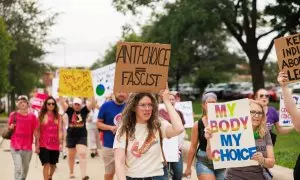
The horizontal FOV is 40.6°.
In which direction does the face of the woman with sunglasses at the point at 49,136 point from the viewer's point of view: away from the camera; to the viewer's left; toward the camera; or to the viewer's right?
toward the camera

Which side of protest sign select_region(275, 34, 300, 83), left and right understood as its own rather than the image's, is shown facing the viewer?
front

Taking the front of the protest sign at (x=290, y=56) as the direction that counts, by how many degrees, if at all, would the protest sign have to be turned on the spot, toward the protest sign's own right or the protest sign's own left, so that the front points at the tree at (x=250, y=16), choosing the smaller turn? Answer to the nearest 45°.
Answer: approximately 180°

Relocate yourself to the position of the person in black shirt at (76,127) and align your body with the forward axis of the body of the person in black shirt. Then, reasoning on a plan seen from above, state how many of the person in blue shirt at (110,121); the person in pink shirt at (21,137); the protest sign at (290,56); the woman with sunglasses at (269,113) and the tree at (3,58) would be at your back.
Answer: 1

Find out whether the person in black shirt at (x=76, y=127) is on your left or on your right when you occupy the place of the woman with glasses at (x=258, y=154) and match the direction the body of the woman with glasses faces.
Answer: on your right

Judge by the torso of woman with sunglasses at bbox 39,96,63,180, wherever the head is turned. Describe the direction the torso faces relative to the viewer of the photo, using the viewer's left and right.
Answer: facing the viewer

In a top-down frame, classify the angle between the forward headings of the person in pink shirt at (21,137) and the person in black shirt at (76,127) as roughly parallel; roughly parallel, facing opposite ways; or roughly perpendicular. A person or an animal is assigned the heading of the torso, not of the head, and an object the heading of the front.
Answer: roughly parallel

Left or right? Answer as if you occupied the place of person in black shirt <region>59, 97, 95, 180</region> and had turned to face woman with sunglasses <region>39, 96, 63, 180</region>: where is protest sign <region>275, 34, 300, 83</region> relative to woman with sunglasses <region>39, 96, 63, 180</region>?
left

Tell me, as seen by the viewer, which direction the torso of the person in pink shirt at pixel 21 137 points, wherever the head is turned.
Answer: toward the camera

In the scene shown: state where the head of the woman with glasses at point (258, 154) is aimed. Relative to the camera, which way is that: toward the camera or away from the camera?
toward the camera

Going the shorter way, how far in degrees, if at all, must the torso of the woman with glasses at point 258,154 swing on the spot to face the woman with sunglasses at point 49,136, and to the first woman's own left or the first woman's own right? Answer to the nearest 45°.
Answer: approximately 90° to the first woman's own right
